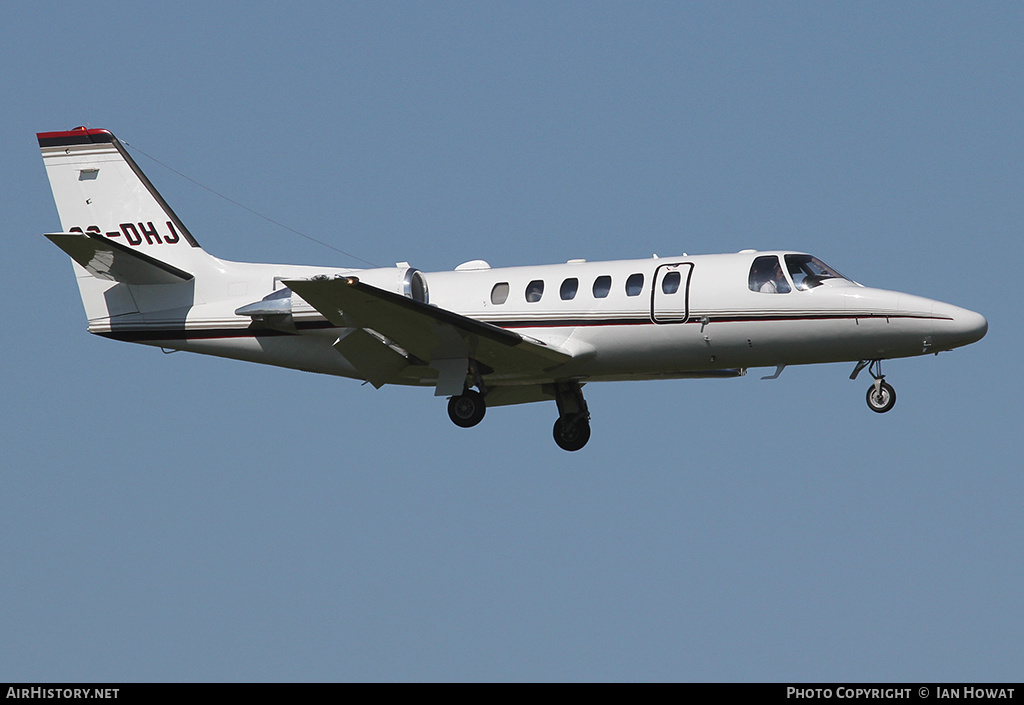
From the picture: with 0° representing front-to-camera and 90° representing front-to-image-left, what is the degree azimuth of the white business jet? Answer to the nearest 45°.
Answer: approximately 270°
